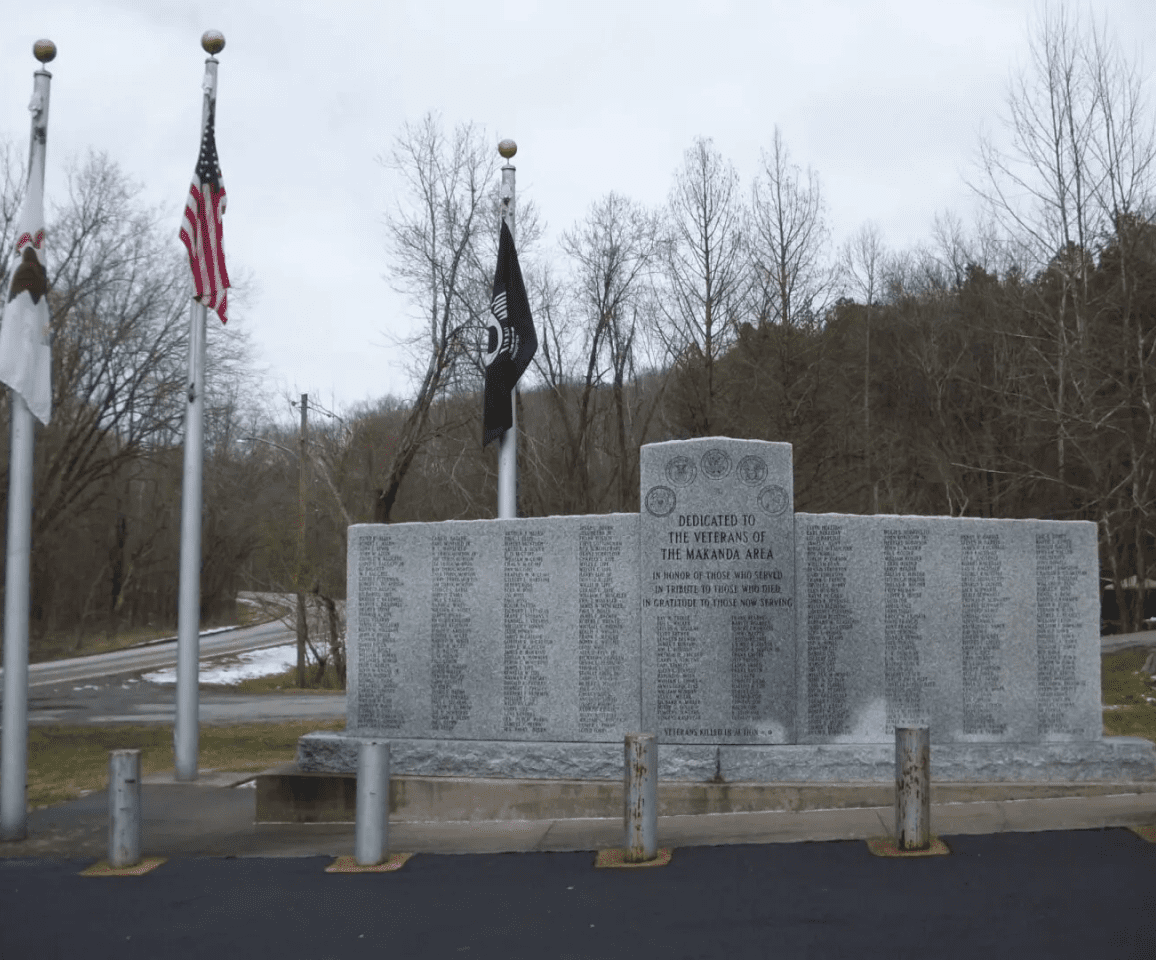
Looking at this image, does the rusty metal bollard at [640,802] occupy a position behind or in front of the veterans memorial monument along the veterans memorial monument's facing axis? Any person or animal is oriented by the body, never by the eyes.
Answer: in front

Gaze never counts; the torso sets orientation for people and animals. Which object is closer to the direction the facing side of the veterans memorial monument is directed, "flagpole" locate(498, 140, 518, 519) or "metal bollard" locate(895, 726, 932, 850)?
the metal bollard

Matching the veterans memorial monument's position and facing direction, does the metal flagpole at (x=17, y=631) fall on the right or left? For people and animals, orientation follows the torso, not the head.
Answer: on its right

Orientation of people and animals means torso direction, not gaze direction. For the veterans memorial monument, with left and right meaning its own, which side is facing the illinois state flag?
right

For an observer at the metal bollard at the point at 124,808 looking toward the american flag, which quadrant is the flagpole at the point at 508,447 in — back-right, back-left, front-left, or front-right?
front-right

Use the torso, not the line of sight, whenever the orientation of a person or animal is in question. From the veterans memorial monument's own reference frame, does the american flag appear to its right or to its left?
on its right

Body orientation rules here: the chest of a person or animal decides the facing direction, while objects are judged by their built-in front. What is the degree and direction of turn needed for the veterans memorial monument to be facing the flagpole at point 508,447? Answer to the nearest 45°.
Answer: approximately 135° to its right

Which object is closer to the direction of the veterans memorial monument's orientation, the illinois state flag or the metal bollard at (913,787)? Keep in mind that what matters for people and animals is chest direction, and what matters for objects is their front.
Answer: the metal bollard

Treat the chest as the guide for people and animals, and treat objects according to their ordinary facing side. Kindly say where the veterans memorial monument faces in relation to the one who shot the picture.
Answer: facing the viewer

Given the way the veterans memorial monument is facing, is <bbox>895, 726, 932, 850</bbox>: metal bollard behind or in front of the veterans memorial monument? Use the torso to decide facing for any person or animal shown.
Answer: in front

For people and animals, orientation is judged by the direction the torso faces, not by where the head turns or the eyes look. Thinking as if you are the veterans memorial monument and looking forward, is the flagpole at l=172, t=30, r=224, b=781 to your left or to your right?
on your right

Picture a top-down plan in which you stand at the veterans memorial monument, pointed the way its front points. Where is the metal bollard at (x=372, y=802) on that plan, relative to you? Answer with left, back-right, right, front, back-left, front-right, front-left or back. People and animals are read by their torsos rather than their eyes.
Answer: front-right

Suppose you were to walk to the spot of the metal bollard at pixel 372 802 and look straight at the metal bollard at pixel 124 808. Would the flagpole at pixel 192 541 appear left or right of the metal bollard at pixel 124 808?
right
